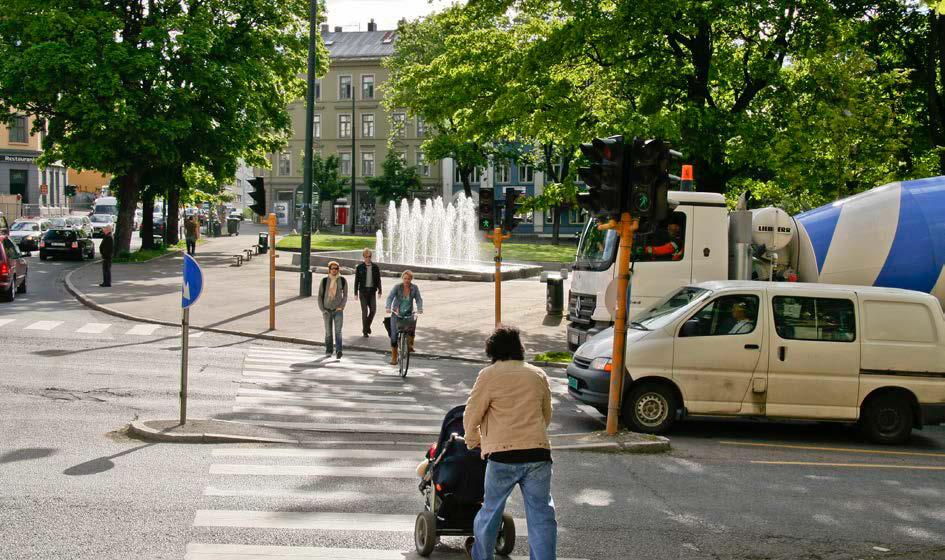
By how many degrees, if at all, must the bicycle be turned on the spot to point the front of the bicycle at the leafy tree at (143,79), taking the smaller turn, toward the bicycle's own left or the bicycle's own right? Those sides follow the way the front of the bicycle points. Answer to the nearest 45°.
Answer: approximately 135° to the bicycle's own right

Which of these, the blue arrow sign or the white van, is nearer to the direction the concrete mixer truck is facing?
the blue arrow sign

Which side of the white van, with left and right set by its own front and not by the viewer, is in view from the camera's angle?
left

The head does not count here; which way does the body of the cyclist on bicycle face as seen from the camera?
toward the camera

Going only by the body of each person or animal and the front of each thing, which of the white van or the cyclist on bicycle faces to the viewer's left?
the white van

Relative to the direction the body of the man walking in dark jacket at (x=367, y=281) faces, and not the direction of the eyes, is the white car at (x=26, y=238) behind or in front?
behind

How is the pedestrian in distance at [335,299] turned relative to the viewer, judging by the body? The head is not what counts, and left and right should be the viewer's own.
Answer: facing the viewer

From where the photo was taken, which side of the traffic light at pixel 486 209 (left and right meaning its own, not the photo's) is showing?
front

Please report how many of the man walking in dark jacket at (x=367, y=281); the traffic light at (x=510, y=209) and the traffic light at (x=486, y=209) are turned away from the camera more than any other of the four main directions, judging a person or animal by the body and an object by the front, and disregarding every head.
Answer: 0

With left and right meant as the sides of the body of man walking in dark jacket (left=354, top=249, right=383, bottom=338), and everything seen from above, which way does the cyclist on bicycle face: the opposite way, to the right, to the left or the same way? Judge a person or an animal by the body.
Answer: the same way

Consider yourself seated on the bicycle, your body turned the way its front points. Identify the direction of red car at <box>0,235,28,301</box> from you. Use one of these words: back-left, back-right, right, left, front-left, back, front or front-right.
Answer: back-right

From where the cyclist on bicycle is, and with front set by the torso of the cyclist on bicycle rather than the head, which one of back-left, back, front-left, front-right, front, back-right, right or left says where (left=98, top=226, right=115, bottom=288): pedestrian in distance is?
back-right

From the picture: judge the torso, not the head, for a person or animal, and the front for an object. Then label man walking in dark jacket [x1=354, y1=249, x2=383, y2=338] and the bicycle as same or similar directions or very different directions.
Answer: same or similar directions

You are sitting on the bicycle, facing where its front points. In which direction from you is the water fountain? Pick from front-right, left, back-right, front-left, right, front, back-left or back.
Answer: back

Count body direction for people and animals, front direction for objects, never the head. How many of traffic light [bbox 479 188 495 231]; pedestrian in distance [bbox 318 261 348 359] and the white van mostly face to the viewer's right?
0

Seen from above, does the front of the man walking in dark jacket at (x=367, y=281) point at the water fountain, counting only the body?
no
